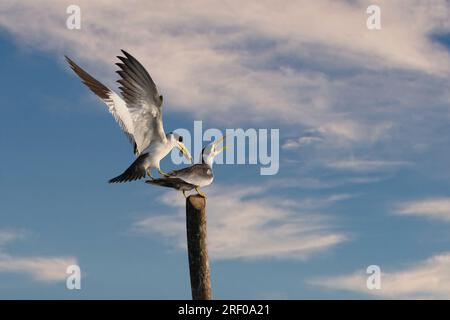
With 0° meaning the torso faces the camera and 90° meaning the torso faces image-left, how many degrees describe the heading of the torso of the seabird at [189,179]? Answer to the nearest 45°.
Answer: approximately 270°

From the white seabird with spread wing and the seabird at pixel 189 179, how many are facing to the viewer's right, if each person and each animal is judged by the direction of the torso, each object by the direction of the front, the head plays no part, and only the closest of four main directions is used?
2

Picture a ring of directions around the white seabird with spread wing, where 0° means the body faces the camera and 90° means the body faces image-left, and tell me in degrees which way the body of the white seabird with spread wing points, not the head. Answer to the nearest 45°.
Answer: approximately 270°
